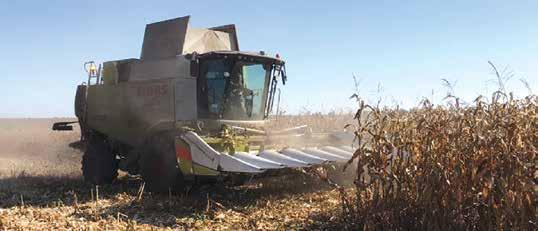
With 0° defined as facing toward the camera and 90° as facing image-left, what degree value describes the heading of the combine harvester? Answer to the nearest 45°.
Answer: approximately 315°
